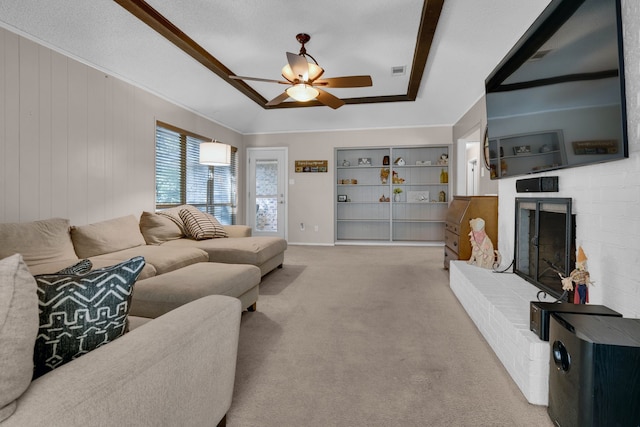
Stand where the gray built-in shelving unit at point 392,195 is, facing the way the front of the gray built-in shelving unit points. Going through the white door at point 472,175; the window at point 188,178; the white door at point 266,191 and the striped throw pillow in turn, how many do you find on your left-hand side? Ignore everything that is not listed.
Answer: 1

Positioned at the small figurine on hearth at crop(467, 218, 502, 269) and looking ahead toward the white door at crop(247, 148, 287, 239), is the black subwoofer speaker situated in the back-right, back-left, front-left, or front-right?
back-left

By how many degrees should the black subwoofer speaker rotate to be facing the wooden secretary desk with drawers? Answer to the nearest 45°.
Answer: approximately 90° to its right

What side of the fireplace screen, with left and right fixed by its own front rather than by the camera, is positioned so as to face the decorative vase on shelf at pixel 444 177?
right

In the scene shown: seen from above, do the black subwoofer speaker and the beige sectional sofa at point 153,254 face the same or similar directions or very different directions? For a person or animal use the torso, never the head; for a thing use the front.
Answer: very different directions

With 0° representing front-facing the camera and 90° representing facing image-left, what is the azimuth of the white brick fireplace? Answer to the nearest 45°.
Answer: approximately 45°

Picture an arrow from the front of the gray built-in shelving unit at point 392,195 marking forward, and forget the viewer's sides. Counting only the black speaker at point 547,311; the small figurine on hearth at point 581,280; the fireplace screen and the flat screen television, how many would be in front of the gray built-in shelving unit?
4

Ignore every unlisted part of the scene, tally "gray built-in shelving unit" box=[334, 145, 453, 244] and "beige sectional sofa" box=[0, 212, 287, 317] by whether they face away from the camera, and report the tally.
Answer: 0

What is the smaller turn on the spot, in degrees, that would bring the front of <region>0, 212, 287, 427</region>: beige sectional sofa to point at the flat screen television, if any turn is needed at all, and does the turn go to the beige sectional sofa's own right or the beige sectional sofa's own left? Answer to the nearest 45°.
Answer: approximately 45° to the beige sectional sofa's own left

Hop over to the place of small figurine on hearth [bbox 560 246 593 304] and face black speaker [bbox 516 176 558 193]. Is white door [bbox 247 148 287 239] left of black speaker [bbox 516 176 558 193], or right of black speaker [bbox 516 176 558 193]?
left

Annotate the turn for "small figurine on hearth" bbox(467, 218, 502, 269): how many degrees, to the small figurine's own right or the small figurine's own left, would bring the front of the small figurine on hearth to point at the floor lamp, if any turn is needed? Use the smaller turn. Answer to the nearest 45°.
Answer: approximately 45° to the small figurine's own right

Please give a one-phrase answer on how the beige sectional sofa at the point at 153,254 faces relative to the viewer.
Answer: facing the viewer and to the right of the viewer
